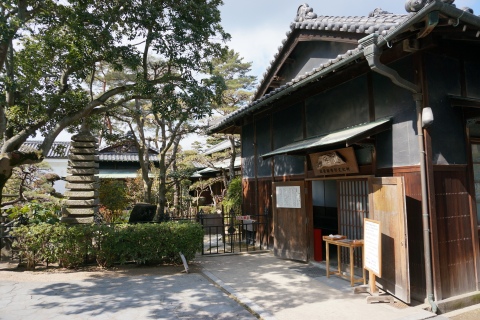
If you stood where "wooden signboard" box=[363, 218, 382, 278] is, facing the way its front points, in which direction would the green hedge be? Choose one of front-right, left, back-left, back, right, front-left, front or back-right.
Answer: front-right

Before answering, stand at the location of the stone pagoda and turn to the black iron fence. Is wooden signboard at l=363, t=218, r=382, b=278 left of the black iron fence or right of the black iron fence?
right

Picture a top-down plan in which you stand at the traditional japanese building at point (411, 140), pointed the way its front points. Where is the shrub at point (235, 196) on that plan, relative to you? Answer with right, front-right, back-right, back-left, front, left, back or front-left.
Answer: right

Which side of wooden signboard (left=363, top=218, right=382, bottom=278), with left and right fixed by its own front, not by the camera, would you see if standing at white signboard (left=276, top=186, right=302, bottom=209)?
right

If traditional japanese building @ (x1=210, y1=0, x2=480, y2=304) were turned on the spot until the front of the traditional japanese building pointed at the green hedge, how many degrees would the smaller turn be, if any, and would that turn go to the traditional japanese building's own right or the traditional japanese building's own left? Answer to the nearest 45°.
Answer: approximately 45° to the traditional japanese building's own right

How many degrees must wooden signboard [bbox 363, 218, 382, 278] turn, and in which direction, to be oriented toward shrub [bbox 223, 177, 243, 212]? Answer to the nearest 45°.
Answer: approximately 90° to its right

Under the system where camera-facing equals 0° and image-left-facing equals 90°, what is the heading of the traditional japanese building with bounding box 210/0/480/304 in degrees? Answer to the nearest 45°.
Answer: approximately 45°

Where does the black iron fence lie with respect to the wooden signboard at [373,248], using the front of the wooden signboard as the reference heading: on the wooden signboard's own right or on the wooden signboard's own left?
on the wooden signboard's own right
